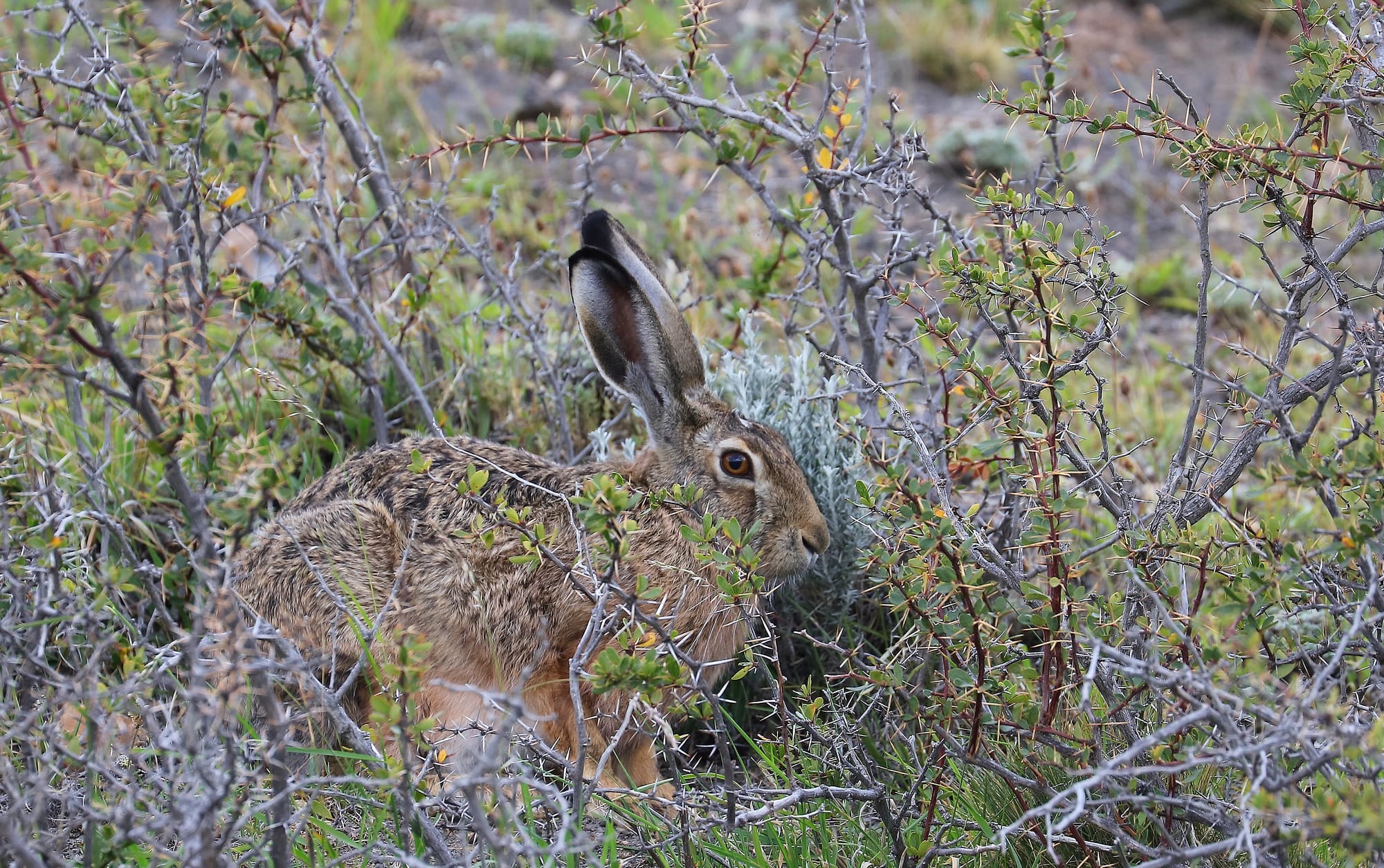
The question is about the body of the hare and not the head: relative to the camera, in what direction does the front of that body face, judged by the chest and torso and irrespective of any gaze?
to the viewer's right
